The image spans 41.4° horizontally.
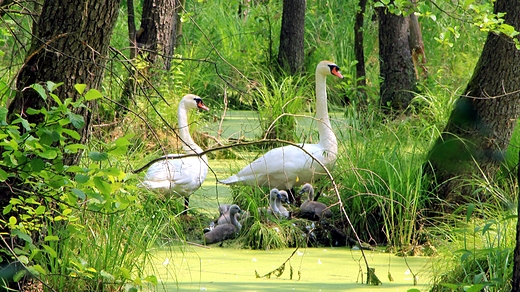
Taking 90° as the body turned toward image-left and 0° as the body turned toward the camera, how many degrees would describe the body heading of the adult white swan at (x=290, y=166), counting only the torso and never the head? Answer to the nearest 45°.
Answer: approximately 270°

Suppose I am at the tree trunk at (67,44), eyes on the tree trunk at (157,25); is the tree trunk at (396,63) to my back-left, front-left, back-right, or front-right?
front-right

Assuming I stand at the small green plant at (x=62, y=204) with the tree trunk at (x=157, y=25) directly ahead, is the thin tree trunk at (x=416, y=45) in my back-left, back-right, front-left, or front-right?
front-right

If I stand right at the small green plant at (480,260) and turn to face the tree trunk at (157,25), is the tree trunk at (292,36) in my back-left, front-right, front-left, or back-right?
front-right

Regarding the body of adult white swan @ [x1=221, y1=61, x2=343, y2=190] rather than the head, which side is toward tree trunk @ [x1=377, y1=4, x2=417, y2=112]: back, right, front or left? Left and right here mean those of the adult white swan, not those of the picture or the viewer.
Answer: left

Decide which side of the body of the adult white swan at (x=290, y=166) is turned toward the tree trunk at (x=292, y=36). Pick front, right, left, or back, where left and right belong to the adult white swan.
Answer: left

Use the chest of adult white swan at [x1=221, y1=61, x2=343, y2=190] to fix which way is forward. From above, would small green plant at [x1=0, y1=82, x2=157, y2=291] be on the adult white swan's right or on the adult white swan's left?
on the adult white swan's right

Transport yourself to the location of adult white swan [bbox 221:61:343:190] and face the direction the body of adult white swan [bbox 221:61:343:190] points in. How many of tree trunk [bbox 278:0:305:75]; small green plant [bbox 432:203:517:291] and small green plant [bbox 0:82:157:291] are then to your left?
1

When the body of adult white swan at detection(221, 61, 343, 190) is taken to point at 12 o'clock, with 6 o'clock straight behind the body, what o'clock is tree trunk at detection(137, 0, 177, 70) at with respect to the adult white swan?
The tree trunk is roughly at 8 o'clock from the adult white swan.

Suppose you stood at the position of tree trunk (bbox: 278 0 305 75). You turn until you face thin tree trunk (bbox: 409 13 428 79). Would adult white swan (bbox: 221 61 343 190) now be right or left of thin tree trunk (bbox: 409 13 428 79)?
right

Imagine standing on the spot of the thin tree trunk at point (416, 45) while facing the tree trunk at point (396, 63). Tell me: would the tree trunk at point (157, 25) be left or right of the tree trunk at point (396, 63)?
right

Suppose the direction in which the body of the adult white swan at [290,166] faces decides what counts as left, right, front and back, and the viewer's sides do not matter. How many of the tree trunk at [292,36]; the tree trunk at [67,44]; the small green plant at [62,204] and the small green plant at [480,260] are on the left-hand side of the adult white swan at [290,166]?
1
